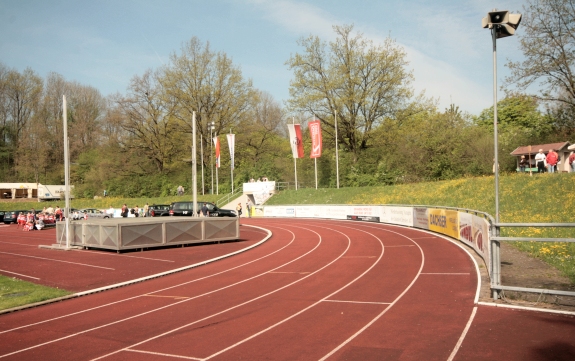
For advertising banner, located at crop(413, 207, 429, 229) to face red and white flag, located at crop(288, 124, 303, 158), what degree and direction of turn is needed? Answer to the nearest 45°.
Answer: approximately 90° to its right

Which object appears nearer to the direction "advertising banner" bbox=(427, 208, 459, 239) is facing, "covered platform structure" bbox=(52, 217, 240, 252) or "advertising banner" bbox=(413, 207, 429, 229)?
the covered platform structure

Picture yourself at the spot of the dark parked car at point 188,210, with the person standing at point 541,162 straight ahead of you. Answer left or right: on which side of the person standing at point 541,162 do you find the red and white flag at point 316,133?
left

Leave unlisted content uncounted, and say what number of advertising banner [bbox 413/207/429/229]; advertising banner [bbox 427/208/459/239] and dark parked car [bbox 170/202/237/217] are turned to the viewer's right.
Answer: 1

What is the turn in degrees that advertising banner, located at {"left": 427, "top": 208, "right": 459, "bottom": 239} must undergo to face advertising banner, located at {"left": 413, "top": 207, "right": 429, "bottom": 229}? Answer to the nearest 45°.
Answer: approximately 135° to its right

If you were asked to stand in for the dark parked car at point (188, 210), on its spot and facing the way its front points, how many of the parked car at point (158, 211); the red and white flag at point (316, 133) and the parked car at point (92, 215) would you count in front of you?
1

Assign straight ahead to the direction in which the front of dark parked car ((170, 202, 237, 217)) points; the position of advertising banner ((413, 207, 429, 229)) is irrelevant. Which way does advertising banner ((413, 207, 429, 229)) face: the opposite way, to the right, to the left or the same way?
the opposite way

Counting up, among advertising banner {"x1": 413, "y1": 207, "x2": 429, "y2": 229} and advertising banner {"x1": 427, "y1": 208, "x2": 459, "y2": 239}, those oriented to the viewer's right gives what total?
0

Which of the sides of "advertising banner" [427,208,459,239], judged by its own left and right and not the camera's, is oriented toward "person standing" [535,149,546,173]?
back

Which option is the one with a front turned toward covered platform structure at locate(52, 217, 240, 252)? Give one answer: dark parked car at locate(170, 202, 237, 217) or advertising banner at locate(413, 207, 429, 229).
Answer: the advertising banner

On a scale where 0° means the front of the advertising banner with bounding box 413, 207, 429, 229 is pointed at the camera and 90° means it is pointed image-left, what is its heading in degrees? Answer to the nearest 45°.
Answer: approximately 45°
